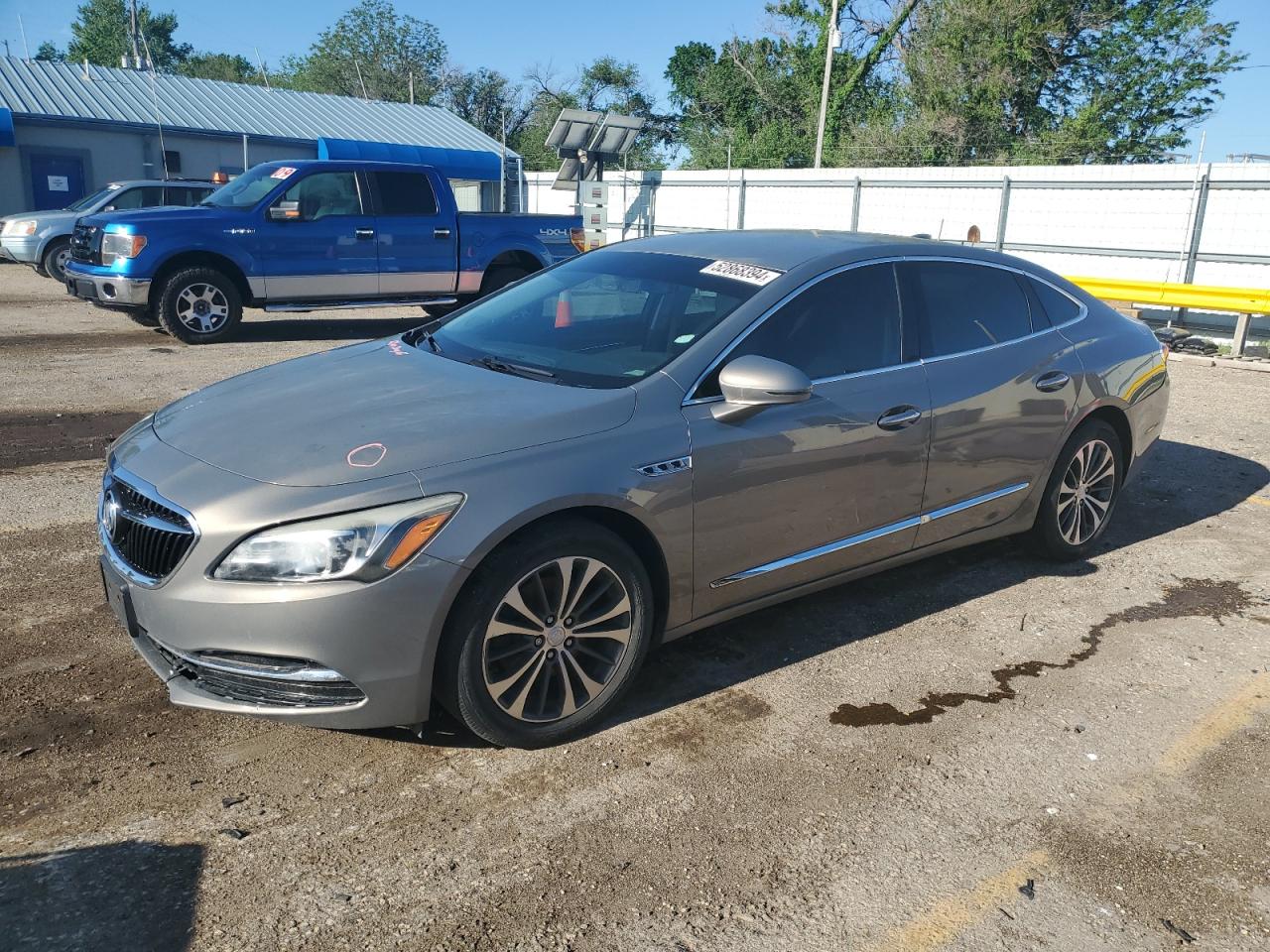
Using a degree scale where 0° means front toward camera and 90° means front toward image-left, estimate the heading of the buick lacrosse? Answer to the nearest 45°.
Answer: approximately 45°

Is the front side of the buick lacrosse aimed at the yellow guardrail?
no

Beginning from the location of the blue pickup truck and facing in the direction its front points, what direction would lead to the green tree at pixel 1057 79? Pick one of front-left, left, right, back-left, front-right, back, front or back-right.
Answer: back-right

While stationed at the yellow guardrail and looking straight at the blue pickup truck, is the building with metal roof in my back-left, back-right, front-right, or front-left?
front-right

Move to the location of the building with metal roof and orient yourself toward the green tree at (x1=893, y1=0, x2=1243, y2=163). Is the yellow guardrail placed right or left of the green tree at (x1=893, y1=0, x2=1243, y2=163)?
right

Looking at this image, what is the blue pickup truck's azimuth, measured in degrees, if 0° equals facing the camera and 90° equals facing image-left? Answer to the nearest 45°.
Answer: approximately 90°

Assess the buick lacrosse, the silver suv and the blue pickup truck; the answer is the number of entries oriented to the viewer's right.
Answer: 0

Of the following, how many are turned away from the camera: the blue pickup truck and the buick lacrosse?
0

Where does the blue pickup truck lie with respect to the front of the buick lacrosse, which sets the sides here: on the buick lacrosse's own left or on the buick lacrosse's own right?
on the buick lacrosse's own right

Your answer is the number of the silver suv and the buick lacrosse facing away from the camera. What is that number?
0

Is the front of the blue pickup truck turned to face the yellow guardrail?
no

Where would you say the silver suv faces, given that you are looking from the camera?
facing the viewer and to the left of the viewer

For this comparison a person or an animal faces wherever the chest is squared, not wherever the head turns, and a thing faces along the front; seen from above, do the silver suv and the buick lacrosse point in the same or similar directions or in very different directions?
same or similar directions

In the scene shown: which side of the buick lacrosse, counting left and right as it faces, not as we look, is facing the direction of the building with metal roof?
right

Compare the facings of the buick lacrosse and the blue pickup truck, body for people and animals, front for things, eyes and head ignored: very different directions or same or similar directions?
same or similar directions

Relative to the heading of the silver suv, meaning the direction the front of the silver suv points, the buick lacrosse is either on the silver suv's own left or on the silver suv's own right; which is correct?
on the silver suv's own left

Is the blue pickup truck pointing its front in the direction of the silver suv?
no

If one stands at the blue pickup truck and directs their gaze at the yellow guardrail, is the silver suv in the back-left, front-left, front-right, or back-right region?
back-left
